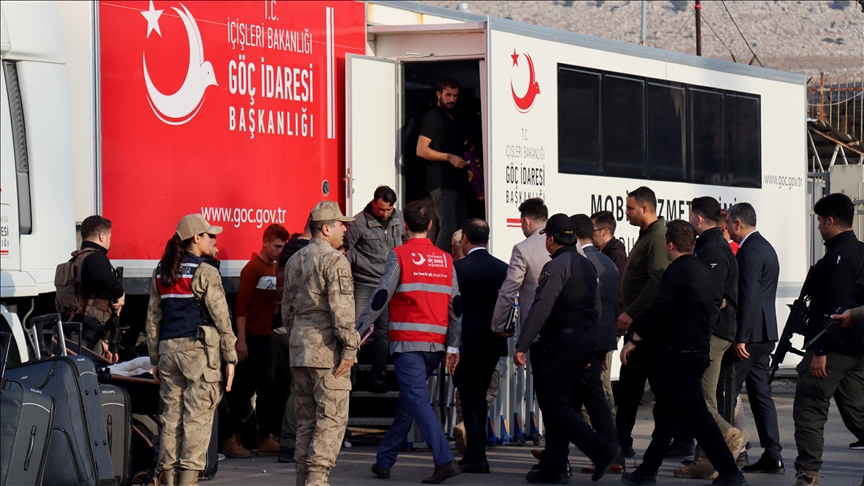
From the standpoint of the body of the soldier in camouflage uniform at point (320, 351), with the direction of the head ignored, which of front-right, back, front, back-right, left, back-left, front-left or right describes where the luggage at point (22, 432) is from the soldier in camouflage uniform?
back

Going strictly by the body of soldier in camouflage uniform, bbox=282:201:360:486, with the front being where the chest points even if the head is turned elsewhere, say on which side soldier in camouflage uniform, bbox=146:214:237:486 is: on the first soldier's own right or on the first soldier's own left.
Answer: on the first soldier's own left

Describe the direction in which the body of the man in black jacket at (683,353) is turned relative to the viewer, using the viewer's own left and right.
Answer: facing away from the viewer and to the left of the viewer

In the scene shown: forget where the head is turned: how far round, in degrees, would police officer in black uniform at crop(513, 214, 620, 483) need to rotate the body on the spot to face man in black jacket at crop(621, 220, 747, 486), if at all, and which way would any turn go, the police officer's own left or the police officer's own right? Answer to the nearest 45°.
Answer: approximately 135° to the police officer's own right

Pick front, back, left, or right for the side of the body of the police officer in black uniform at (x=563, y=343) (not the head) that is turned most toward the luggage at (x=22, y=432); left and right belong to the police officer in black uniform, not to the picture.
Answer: left

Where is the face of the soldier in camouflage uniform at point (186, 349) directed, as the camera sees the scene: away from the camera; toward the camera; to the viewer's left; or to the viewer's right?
to the viewer's right
